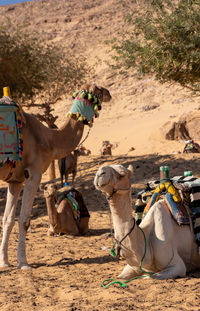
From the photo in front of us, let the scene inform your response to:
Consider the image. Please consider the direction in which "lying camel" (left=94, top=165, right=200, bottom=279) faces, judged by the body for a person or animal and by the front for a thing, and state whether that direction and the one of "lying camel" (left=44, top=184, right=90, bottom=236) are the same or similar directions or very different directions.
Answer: same or similar directions

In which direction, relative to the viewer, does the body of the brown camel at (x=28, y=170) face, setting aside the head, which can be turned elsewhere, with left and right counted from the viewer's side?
facing to the right of the viewer

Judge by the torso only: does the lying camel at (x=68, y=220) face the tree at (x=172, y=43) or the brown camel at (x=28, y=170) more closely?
the brown camel

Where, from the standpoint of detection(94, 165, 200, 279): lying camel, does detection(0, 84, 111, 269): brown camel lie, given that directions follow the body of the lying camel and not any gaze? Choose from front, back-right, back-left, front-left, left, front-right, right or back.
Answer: right

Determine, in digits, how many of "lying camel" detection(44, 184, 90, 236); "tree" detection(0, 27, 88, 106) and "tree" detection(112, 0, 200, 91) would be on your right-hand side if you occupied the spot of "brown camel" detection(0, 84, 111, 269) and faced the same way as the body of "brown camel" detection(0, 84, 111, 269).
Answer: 0

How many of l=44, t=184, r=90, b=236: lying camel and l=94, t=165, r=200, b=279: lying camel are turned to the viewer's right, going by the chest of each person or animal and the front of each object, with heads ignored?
0

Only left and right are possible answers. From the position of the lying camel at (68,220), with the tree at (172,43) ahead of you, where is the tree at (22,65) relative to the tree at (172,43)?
left

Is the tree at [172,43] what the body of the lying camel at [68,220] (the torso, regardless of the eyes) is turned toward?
no

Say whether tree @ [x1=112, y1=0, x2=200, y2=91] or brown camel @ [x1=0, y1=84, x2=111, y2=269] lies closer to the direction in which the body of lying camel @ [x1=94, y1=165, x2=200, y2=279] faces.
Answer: the brown camel

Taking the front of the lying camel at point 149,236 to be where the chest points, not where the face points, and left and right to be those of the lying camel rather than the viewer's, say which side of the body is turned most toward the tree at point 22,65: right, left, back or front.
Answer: right

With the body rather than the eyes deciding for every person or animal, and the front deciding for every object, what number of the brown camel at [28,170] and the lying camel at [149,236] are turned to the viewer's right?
1

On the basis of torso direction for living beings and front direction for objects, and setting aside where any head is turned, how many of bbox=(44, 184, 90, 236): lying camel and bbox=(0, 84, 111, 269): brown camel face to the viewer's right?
1
